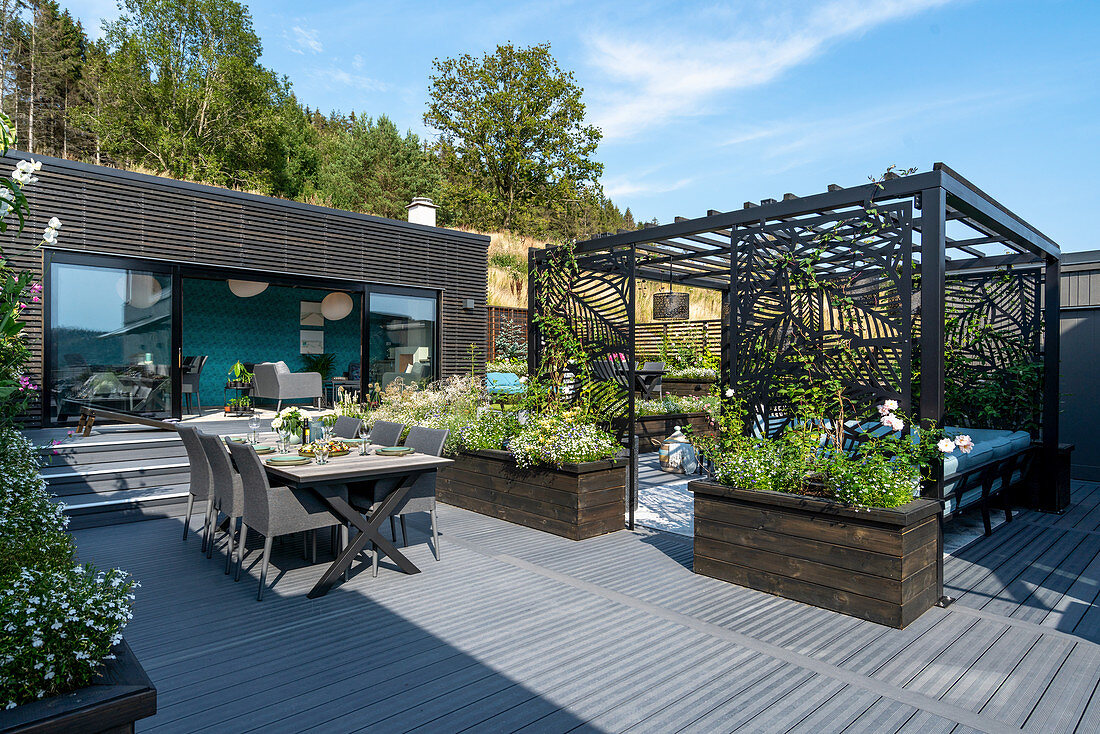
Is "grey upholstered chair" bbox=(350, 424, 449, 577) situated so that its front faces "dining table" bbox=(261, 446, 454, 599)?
yes

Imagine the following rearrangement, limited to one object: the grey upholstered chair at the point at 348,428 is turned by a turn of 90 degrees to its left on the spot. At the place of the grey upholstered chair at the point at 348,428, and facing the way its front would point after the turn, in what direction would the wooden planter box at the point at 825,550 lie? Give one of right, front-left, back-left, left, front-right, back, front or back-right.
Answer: front

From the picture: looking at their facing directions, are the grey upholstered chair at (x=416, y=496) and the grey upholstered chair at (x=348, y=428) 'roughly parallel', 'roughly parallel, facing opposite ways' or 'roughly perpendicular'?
roughly parallel

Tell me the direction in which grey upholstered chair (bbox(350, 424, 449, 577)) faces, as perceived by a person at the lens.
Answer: facing the viewer and to the left of the viewer

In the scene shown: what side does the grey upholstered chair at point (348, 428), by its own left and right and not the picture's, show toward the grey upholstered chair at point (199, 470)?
front

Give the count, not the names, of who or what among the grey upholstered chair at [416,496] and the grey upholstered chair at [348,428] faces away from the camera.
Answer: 0

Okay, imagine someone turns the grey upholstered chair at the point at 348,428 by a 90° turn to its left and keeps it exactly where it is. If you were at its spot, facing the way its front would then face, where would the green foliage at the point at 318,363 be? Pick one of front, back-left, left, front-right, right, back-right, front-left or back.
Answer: back-left

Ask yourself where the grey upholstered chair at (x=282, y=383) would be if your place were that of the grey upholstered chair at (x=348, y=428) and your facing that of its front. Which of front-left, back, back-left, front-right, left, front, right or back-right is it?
back-right

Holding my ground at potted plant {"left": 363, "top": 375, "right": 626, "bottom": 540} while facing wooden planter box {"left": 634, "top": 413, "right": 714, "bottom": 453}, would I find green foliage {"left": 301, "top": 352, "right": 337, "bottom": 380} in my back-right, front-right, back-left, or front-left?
front-left

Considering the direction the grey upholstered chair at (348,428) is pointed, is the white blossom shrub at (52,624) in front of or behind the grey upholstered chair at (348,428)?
in front

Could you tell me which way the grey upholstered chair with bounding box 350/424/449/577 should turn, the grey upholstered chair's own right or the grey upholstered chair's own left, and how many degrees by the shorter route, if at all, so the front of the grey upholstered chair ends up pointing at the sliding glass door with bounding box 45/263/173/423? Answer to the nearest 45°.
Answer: approximately 90° to the grey upholstered chair's own right

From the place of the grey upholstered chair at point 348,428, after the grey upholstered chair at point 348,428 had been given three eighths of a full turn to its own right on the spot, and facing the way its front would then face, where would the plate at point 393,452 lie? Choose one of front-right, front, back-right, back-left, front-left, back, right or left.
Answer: back

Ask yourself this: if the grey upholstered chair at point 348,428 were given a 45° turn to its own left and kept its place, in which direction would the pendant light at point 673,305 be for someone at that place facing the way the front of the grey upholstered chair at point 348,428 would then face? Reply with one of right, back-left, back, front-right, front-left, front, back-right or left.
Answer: back-left

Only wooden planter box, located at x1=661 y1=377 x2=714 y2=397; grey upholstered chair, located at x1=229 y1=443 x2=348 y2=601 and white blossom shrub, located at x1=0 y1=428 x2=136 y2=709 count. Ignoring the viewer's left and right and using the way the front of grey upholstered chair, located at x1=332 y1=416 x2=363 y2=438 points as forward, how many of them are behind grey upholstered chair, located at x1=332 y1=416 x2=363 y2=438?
1
